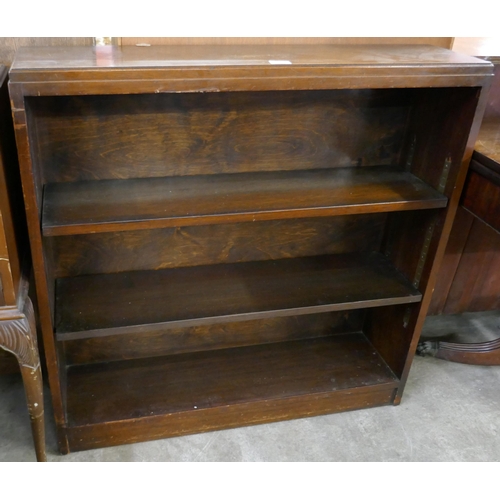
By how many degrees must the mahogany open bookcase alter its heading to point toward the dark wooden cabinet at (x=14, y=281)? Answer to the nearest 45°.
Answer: approximately 45° to its right

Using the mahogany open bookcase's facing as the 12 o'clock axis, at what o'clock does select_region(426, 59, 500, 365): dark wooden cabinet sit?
The dark wooden cabinet is roughly at 8 o'clock from the mahogany open bookcase.

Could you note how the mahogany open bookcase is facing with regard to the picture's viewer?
facing the viewer
